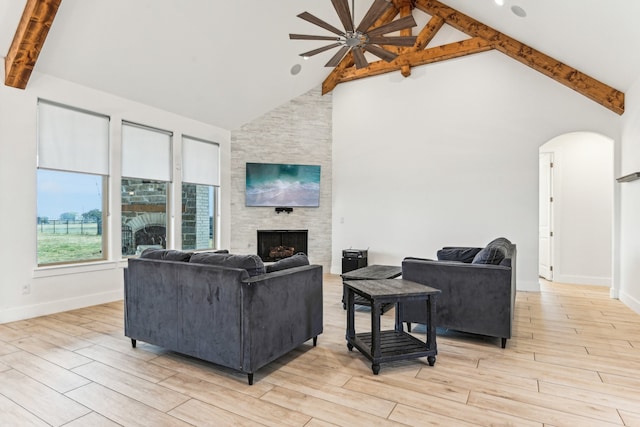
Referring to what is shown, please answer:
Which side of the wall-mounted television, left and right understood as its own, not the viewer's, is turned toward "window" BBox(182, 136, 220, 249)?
right

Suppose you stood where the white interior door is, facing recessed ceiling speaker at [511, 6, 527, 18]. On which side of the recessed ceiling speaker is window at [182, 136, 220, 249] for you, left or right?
right

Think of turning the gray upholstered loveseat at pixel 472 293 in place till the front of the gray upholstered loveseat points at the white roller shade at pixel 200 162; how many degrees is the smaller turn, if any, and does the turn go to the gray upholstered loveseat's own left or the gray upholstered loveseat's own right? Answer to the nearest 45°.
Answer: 0° — it already faces it

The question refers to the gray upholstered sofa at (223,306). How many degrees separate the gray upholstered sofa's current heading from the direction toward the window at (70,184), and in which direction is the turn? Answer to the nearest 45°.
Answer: approximately 90° to its left

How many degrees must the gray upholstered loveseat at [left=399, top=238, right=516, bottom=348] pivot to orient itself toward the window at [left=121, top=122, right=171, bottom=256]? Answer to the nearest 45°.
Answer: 0° — it already faces it

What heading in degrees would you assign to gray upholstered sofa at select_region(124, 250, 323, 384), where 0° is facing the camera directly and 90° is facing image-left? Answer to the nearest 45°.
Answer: approximately 225°

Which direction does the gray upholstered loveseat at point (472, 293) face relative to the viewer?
to the viewer's left

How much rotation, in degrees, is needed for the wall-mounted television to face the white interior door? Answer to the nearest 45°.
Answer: approximately 90° to its left
